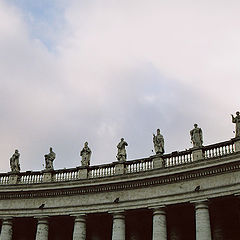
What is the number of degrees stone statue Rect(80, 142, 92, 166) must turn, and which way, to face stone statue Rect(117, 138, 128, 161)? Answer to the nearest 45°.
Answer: approximately 45° to its left

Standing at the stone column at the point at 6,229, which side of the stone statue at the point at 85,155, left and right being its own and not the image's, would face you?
right

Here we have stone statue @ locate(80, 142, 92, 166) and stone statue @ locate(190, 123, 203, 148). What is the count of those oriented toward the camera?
2

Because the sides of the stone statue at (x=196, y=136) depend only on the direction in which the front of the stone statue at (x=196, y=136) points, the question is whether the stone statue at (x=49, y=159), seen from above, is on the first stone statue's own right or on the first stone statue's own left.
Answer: on the first stone statue's own right

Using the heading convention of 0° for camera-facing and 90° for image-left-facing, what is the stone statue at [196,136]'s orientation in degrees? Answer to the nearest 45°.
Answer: approximately 0°

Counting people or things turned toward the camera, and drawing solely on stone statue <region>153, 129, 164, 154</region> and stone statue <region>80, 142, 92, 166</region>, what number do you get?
2

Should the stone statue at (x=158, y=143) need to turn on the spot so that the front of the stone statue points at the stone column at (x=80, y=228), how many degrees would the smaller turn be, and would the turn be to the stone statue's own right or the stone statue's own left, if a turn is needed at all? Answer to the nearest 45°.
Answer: approximately 90° to the stone statue's own right

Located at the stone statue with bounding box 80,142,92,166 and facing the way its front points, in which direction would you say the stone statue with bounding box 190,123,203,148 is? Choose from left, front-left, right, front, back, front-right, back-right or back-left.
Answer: front-left
